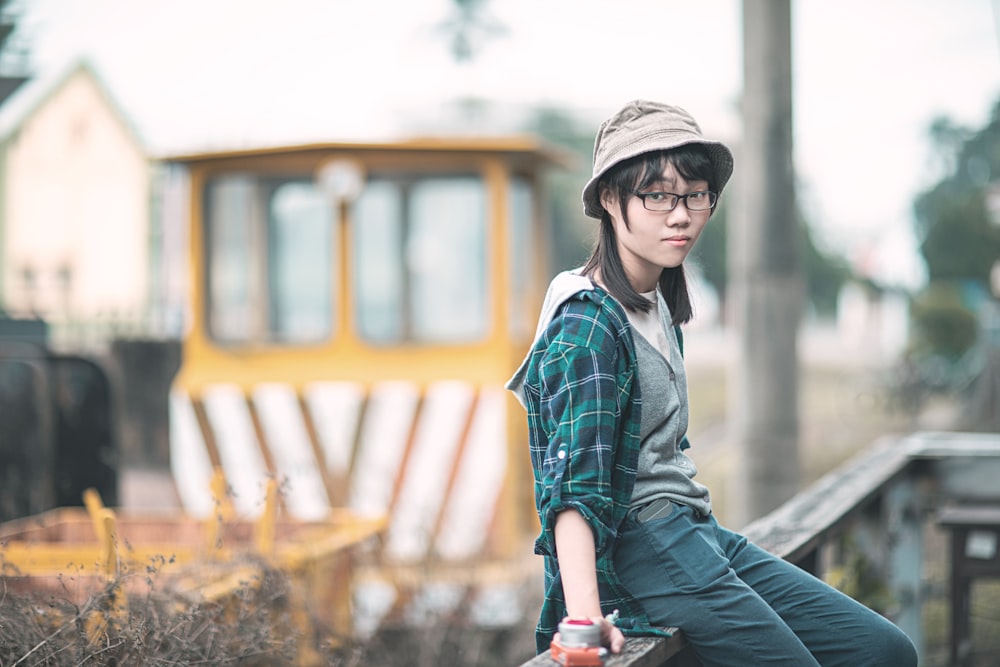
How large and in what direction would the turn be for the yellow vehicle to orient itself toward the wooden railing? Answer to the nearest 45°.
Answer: approximately 45° to its left

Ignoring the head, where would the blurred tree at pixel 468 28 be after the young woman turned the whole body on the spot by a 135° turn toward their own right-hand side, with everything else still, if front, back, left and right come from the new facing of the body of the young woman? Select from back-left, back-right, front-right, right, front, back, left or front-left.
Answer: right

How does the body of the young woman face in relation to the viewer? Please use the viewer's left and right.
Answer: facing the viewer and to the right of the viewer

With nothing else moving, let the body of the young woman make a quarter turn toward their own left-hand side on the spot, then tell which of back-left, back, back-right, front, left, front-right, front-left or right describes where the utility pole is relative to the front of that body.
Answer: front-left

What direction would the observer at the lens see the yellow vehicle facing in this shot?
facing the viewer

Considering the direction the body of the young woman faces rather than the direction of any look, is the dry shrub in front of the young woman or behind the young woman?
behind

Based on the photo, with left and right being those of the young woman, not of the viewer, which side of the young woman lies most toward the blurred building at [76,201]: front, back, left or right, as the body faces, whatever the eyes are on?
back

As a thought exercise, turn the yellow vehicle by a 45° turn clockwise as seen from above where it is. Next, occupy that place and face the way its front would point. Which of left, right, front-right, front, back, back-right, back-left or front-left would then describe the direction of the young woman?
front-left

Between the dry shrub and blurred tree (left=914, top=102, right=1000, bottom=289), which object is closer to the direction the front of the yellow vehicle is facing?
the dry shrub

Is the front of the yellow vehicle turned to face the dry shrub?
yes

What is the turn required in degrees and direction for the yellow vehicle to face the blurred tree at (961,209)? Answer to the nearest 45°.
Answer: approximately 135° to its left
